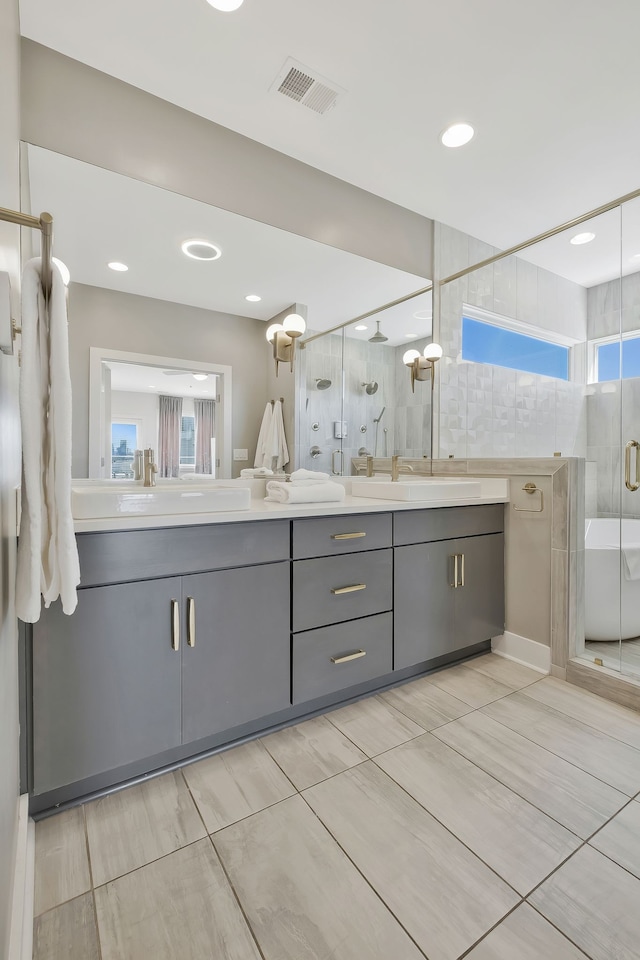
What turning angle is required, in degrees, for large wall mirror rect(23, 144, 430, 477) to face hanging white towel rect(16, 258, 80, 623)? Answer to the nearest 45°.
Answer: approximately 45° to its right

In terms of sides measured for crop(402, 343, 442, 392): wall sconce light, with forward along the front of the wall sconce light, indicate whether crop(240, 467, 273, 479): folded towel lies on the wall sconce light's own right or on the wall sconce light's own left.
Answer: on the wall sconce light's own right

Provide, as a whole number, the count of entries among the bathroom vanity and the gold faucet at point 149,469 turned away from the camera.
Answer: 0

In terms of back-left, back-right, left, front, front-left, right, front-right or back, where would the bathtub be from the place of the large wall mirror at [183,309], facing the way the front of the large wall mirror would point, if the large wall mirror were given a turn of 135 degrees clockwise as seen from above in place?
back

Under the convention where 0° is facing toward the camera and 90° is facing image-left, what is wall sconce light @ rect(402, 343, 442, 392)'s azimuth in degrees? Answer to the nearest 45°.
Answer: approximately 315°

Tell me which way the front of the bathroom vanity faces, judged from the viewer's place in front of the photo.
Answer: facing the viewer and to the right of the viewer

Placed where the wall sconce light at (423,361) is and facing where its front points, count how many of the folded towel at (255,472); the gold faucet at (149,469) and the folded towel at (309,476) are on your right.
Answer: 3

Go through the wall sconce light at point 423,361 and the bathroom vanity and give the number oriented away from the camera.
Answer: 0

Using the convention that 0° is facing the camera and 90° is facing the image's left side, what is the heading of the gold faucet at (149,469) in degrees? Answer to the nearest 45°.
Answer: approximately 315°

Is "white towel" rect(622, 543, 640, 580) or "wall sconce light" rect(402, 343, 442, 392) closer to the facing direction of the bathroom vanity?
the white towel

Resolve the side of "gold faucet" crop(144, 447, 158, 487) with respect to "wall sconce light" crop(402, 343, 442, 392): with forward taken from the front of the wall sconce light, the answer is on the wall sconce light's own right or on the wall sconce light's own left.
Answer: on the wall sconce light's own right

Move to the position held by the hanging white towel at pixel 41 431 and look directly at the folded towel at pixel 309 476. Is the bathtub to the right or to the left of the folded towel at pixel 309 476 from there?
right
